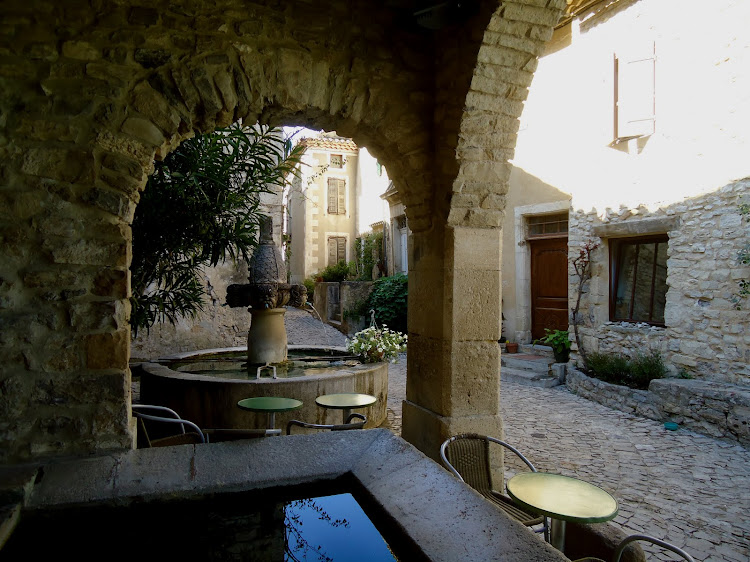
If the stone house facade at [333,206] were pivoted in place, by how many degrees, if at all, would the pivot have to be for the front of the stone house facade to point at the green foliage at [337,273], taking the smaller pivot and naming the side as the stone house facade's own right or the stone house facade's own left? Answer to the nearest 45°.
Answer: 0° — it already faces it

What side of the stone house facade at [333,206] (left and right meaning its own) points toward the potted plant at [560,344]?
front

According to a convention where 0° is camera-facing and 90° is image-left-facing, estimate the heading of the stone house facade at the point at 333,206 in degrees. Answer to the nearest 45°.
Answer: approximately 0°

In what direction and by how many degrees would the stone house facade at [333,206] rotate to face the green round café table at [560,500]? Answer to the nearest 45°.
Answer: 0° — it already faces it
